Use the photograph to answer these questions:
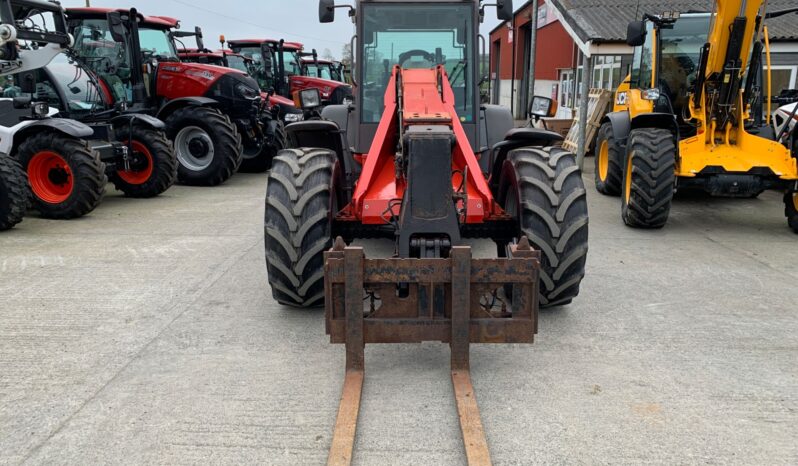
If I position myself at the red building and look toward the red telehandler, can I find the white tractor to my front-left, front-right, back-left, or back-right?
front-right

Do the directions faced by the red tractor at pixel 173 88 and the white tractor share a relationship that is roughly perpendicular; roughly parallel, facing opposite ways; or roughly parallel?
roughly parallel

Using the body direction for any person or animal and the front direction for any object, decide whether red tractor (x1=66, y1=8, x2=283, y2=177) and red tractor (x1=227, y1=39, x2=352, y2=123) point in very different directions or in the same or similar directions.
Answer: same or similar directions

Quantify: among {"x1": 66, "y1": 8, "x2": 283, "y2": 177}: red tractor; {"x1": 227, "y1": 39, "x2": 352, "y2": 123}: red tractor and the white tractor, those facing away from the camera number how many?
0

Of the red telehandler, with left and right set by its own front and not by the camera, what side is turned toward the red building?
back

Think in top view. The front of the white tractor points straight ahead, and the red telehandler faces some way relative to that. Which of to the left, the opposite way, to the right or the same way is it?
to the right

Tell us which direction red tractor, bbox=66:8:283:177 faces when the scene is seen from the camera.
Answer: facing the viewer and to the right of the viewer

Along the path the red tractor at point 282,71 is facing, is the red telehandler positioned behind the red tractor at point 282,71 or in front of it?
in front

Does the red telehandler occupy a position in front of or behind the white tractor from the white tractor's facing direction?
in front

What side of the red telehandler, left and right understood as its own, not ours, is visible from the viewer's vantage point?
front

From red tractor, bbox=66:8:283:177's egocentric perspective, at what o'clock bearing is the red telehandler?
The red telehandler is roughly at 1 o'clock from the red tractor.

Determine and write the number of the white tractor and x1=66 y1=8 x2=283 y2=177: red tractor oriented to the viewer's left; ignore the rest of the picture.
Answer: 0

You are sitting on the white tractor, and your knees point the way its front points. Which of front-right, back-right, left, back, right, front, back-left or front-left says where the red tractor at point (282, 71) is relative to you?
left

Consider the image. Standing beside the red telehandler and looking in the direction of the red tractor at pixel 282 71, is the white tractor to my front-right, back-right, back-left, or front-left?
front-left
